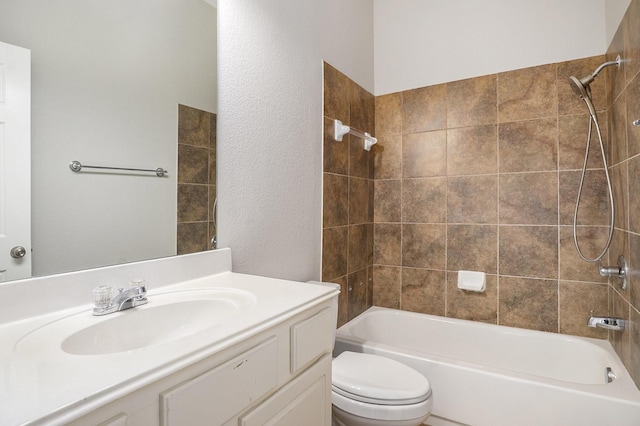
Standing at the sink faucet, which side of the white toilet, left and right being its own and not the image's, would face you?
right

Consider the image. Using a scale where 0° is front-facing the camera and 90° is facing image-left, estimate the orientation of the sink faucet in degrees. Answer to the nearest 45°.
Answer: approximately 315°

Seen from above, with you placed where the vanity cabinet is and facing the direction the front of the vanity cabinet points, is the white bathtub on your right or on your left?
on your left

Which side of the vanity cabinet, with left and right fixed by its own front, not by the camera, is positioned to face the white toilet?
left

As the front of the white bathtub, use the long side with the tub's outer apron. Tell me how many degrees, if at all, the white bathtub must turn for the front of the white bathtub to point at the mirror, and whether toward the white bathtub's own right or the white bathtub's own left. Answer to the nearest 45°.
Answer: approximately 45° to the white bathtub's own right

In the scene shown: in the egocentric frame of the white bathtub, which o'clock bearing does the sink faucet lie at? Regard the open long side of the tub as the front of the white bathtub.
The sink faucet is roughly at 1 o'clock from the white bathtub.

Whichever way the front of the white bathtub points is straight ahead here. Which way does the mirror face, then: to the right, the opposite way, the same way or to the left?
to the left

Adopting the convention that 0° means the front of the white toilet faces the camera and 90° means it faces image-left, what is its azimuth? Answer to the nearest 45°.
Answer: approximately 315°
